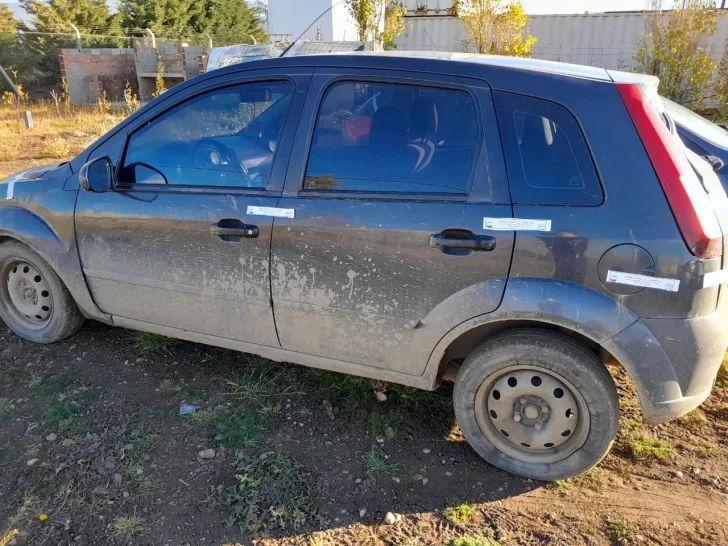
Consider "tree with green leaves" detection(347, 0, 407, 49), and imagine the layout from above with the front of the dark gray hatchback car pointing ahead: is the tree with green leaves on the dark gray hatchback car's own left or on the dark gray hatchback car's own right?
on the dark gray hatchback car's own right

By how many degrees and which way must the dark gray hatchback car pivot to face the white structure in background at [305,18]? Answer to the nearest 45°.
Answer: approximately 45° to its right

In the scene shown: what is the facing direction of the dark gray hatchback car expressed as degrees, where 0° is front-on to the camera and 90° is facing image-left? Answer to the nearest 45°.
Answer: approximately 135°

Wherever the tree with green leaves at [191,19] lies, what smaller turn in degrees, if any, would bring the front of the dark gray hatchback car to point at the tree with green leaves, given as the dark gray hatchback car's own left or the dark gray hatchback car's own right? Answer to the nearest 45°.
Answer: approximately 45° to the dark gray hatchback car's own right

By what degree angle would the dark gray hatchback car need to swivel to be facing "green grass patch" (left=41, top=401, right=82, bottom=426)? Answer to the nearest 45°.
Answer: approximately 45° to its left

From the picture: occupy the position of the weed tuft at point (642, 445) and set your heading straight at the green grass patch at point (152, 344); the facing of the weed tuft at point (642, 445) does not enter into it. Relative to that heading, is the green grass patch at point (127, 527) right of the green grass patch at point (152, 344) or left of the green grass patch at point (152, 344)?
left

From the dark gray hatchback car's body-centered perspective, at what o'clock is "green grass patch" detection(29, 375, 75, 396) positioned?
The green grass patch is roughly at 11 o'clock from the dark gray hatchback car.

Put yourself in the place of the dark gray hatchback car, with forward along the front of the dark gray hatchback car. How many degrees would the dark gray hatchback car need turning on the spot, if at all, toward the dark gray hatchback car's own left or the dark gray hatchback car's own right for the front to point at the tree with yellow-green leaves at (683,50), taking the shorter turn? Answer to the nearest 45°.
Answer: approximately 90° to the dark gray hatchback car's own right
